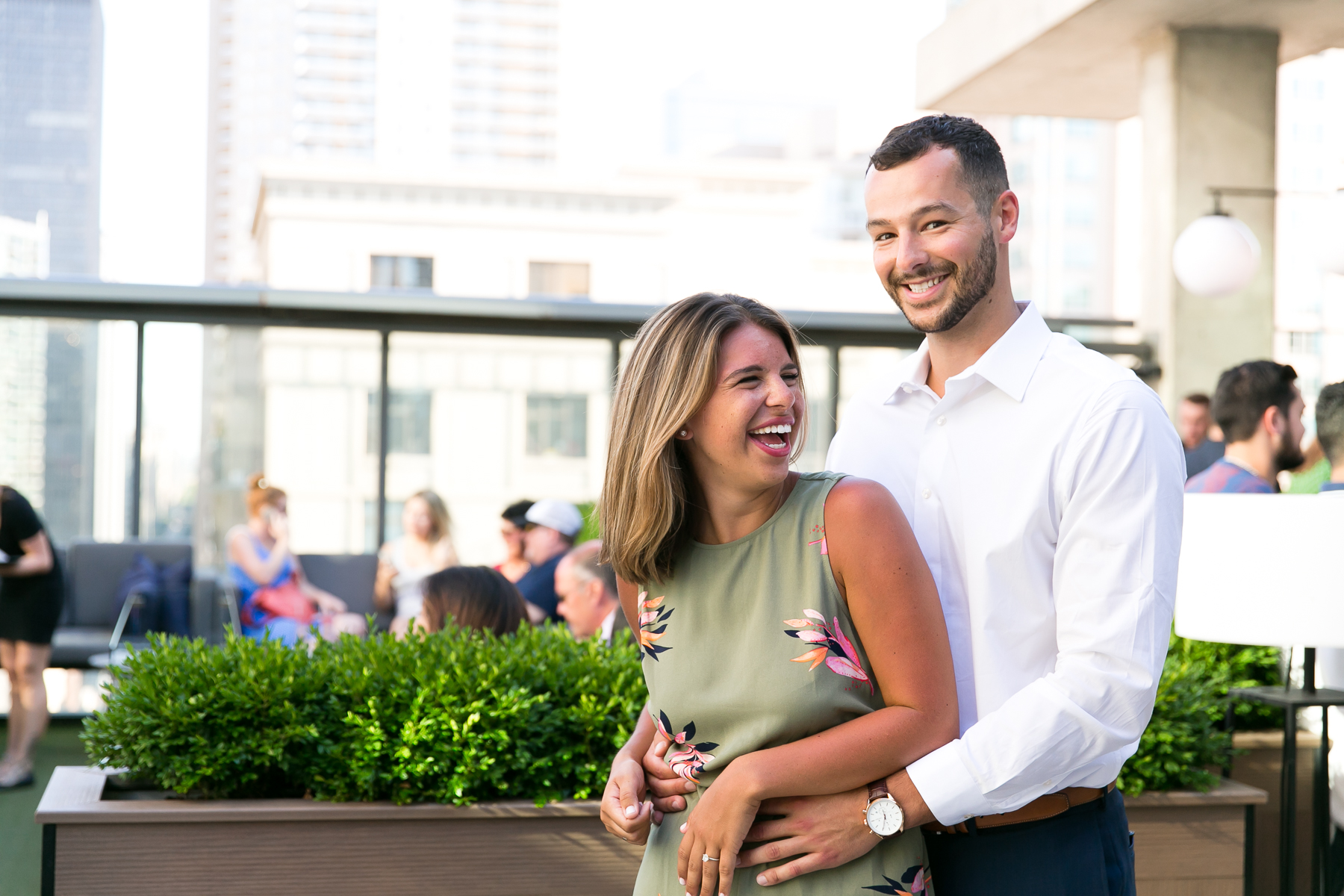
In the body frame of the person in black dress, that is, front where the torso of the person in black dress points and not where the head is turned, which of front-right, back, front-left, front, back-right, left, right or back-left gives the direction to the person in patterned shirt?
back-left

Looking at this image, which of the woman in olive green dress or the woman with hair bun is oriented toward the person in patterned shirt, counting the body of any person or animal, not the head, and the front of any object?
the woman with hair bun

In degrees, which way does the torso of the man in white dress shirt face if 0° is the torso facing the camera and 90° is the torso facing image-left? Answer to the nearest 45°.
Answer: approximately 45°

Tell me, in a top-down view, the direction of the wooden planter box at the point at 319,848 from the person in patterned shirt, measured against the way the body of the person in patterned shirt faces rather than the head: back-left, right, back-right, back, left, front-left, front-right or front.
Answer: back

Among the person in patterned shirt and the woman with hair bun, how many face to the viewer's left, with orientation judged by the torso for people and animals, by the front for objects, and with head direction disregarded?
0

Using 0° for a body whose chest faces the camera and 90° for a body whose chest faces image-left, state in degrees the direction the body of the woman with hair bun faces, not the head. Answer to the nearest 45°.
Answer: approximately 315°

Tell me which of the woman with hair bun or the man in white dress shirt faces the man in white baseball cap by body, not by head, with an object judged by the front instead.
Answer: the woman with hair bun

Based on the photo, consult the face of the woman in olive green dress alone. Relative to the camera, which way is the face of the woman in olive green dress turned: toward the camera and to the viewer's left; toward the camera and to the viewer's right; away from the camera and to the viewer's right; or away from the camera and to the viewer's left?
toward the camera and to the viewer's right
